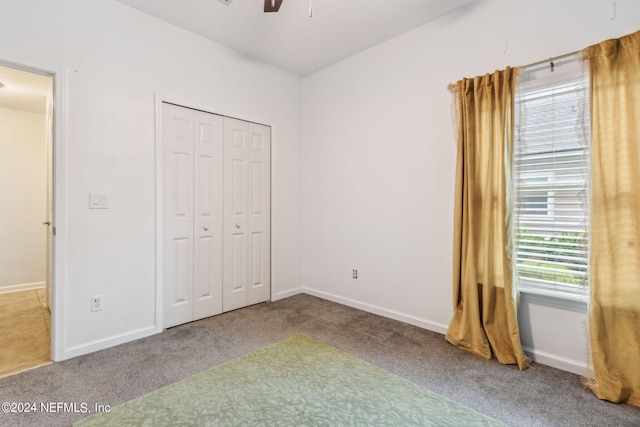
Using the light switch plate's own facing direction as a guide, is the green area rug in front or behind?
in front

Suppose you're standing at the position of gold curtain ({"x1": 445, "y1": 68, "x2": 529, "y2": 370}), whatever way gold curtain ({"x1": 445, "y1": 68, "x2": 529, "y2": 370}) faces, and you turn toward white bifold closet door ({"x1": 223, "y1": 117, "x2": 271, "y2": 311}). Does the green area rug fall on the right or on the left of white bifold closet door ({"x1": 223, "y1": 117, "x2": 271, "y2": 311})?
left

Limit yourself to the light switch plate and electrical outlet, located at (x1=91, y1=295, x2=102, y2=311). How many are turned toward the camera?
2

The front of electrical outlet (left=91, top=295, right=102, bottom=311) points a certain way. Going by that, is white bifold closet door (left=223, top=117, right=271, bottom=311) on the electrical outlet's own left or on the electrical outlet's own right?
on the electrical outlet's own left

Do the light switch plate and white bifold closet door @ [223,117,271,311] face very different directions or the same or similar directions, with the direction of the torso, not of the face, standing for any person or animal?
same or similar directions

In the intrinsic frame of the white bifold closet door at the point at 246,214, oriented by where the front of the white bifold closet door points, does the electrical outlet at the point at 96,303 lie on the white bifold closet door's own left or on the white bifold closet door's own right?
on the white bifold closet door's own right

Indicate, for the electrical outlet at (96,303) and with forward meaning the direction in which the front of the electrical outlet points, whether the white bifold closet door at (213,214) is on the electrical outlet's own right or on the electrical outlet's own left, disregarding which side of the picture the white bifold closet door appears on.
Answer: on the electrical outlet's own left

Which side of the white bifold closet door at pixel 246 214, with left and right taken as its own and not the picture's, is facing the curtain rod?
front

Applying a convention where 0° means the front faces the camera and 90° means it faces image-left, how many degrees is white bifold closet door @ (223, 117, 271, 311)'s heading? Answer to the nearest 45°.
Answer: approximately 315°

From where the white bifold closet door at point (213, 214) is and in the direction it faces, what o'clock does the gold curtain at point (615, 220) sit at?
The gold curtain is roughly at 12 o'clock from the white bifold closet door.

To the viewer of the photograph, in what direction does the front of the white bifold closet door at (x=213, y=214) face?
facing the viewer and to the right of the viewer

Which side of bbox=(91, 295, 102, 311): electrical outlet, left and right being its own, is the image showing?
front

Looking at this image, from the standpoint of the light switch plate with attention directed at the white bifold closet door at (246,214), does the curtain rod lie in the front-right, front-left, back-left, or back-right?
front-right
